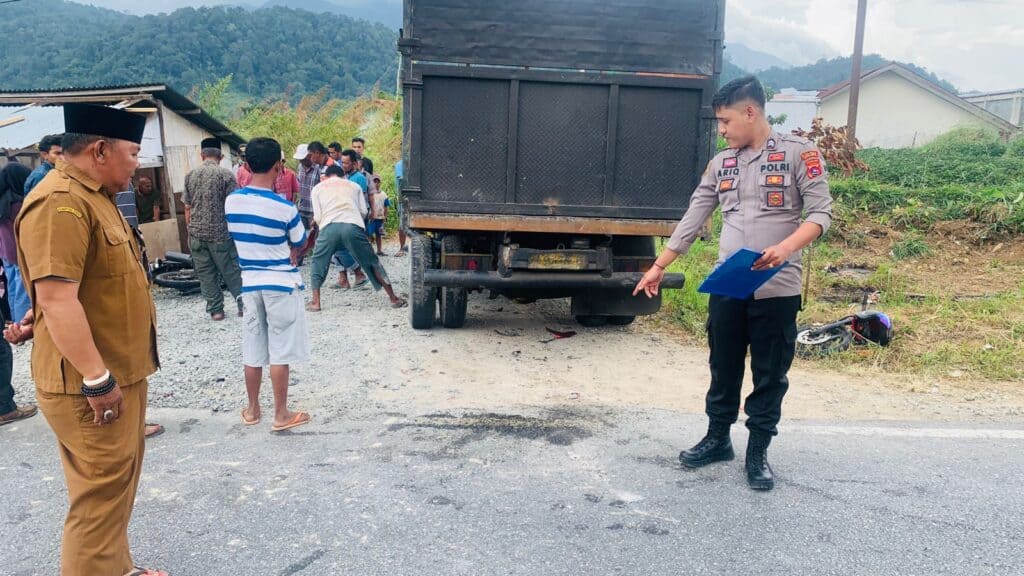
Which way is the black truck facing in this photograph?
away from the camera

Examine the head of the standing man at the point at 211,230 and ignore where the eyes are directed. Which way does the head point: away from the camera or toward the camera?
away from the camera

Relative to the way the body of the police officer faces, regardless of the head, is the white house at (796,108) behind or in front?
behind

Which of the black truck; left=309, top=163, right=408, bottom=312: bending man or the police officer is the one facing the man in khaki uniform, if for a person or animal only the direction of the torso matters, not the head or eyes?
the police officer

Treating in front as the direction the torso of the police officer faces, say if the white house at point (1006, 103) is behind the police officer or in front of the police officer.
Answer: behind

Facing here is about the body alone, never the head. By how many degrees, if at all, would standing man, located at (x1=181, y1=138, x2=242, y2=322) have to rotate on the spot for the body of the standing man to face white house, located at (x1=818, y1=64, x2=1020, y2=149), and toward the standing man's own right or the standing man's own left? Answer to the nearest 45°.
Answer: approximately 45° to the standing man's own right

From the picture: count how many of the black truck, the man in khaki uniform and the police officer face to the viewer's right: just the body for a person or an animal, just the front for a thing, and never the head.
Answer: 1

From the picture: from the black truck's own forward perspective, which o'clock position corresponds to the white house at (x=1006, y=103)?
The white house is roughly at 1 o'clock from the black truck.

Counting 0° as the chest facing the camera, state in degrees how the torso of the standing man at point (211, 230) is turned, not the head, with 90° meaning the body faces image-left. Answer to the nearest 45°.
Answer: approximately 180°

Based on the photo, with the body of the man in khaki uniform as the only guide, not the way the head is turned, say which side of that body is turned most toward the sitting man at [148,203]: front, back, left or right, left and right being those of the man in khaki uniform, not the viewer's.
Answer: left

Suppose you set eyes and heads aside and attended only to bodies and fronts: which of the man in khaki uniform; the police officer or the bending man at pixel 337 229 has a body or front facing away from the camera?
the bending man

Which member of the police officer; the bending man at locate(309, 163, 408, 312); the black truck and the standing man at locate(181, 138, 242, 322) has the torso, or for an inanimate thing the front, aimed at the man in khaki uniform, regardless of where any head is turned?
the police officer

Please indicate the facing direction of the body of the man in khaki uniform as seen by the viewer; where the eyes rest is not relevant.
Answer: to the viewer's right

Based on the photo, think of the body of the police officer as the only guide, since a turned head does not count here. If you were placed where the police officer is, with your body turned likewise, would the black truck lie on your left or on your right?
on your right

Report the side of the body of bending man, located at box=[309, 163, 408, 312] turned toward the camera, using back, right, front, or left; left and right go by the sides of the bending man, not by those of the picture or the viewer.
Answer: back
